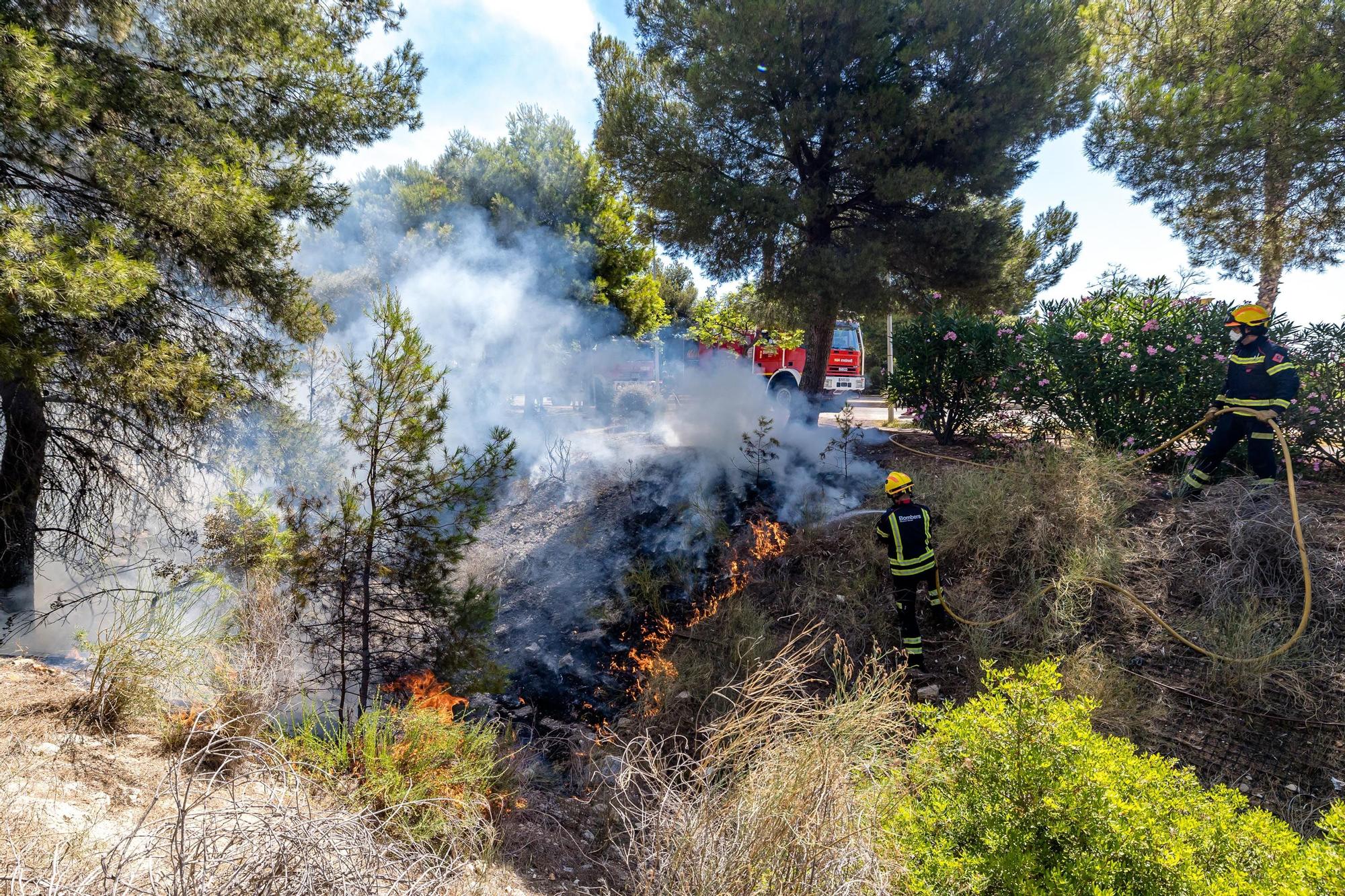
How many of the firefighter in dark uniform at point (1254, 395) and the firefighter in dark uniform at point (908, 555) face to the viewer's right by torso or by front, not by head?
0

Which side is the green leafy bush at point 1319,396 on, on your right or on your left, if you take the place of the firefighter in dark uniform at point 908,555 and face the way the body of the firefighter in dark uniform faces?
on your right

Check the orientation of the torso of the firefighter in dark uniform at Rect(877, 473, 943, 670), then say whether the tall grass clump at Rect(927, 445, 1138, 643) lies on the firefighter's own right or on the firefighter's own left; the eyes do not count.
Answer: on the firefighter's own right

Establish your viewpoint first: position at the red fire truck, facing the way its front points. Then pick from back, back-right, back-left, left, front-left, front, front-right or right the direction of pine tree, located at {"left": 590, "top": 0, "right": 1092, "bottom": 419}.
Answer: front-right

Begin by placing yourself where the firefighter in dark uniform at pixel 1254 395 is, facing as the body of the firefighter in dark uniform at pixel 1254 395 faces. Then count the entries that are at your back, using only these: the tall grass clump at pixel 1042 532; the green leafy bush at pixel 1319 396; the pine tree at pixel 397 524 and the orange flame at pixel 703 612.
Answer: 1

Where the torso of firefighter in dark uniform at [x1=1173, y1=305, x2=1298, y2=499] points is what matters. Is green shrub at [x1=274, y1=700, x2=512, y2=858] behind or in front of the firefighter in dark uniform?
in front

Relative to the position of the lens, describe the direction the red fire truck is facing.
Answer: facing the viewer and to the right of the viewer

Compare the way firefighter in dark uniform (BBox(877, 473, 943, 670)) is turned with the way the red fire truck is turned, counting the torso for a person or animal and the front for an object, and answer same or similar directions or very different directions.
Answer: very different directions

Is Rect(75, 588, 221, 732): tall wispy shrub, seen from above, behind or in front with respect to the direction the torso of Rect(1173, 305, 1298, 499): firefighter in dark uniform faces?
in front

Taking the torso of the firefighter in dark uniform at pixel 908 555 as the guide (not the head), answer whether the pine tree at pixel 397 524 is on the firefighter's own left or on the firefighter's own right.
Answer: on the firefighter's own left

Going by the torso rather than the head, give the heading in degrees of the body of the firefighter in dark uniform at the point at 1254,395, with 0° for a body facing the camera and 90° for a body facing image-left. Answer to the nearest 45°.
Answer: approximately 45°

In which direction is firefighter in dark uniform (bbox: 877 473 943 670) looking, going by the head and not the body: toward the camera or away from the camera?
away from the camera

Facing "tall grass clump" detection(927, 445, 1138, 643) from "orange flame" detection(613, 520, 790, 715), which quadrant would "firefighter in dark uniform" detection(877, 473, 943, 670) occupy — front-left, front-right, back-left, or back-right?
front-right

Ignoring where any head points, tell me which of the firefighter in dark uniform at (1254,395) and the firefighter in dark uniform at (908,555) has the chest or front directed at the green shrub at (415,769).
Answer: the firefighter in dark uniform at (1254,395)

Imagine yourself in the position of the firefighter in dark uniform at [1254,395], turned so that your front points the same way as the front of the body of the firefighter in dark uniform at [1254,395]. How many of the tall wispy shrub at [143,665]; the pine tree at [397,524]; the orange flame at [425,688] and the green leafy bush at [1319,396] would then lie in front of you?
3
